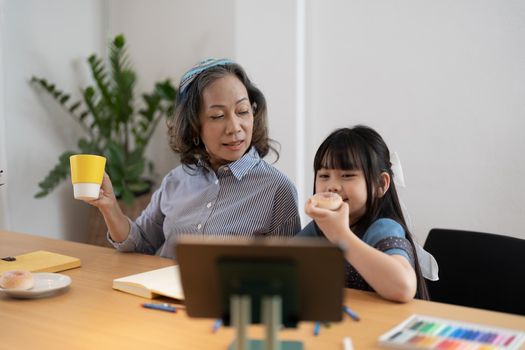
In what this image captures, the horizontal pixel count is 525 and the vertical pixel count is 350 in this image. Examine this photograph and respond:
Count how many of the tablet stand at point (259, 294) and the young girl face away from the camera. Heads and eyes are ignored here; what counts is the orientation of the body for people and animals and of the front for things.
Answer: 1

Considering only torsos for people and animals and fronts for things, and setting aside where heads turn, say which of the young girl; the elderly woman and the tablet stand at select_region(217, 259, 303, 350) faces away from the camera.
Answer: the tablet stand

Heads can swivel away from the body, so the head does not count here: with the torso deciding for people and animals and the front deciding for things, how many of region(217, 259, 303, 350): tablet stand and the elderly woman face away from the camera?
1

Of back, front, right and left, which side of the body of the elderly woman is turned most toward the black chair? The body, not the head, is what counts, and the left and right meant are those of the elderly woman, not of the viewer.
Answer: left

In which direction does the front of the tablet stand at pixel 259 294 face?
away from the camera

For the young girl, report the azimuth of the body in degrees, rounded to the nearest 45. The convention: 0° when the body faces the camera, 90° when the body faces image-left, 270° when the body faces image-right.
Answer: approximately 45°

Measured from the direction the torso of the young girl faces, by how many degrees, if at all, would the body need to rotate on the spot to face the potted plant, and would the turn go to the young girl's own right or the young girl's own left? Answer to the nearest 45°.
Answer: approximately 90° to the young girl's own right

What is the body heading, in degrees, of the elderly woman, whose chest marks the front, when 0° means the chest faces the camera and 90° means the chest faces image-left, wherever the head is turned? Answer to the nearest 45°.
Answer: approximately 45°
